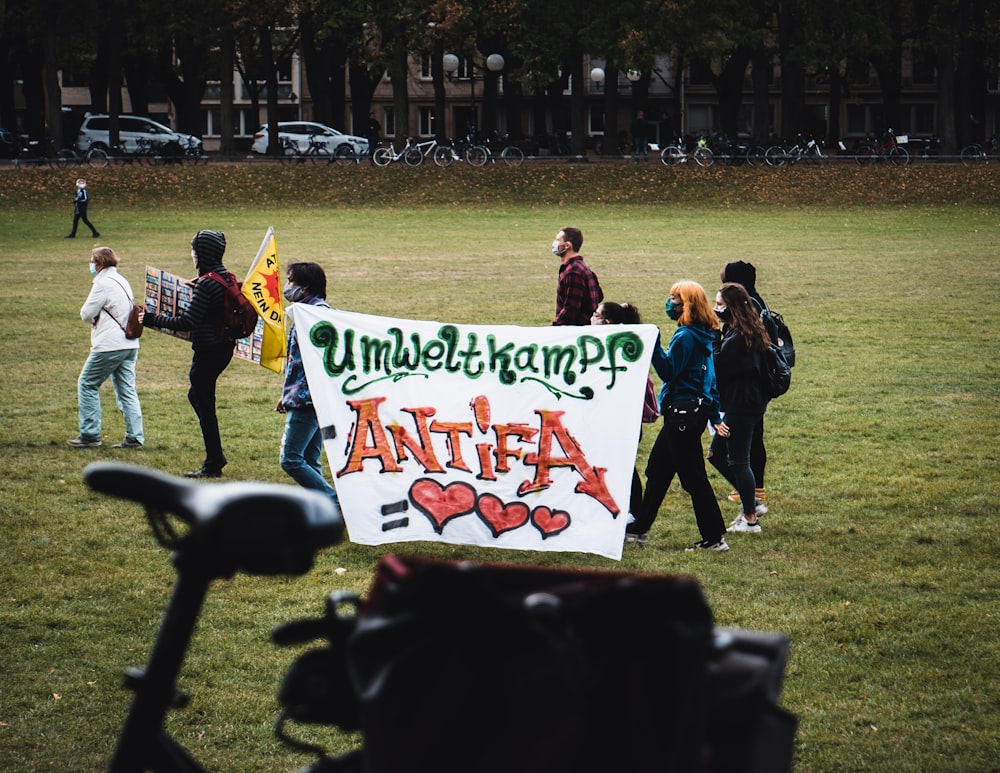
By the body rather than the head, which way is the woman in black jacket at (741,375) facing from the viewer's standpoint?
to the viewer's left

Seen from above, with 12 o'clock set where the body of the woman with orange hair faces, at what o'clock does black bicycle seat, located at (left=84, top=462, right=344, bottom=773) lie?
The black bicycle seat is roughly at 9 o'clock from the woman with orange hair.

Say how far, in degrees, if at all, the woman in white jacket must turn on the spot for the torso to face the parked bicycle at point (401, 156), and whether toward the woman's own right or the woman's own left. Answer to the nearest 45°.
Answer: approximately 90° to the woman's own right

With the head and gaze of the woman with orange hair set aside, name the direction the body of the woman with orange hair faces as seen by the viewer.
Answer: to the viewer's left

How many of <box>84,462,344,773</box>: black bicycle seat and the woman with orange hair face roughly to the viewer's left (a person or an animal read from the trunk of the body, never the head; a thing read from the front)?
2

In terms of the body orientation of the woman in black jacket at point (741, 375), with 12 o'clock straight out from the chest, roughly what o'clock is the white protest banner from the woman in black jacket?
The white protest banner is roughly at 11 o'clock from the woman in black jacket.
